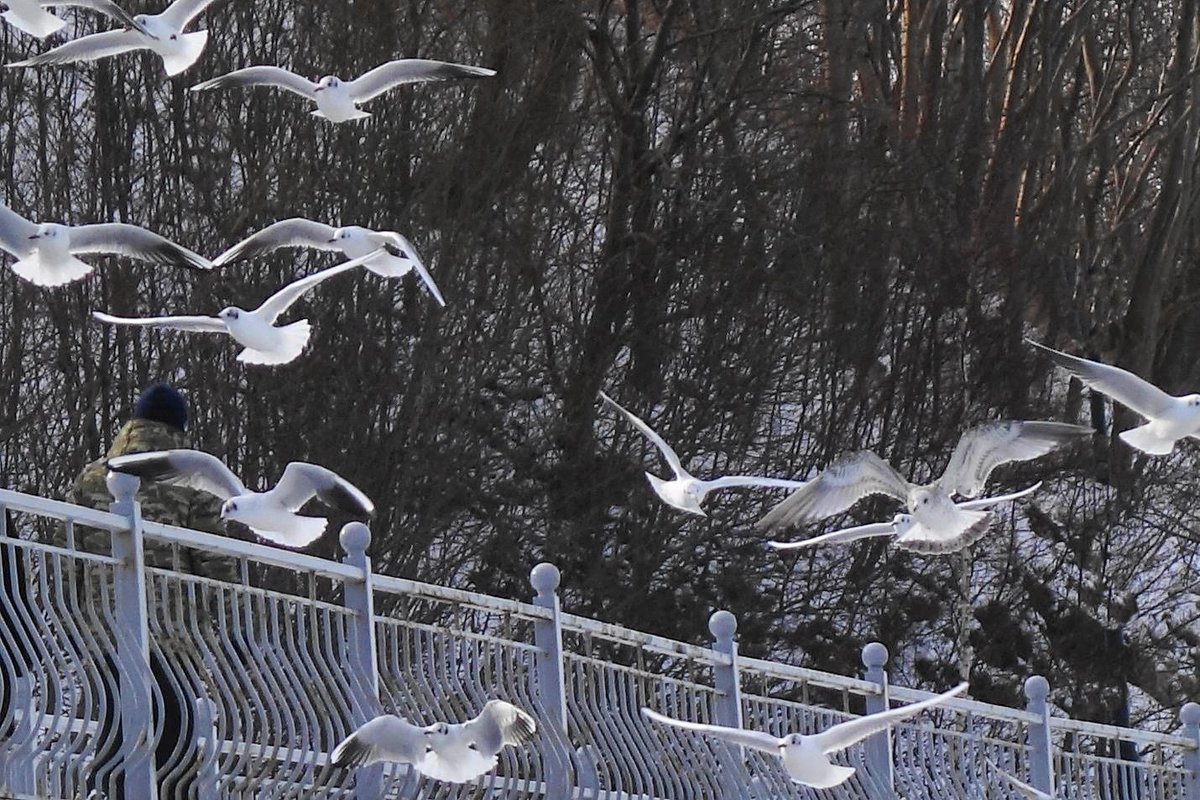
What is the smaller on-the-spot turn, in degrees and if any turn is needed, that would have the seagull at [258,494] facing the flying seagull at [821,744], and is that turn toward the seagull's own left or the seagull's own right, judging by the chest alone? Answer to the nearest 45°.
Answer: approximately 135° to the seagull's own left

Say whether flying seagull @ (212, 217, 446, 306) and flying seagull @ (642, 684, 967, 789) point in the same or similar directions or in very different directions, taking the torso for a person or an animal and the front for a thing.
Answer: same or similar directions

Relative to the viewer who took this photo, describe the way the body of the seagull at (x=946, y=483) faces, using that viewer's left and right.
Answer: facing the viewer and to the left of the viewer

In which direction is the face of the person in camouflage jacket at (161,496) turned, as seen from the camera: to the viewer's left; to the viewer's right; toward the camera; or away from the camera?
away from the camera

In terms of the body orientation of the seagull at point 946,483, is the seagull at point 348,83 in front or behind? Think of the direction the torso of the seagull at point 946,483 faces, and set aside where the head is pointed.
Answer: in front
